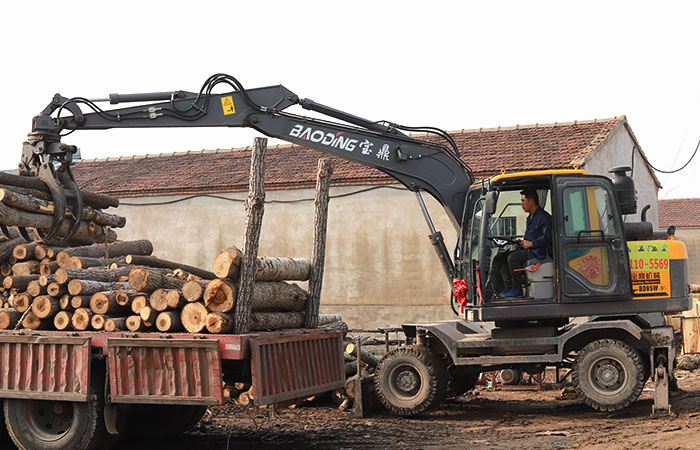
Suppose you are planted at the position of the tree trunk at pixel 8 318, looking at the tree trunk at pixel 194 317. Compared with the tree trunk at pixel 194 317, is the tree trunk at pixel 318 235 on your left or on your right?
left

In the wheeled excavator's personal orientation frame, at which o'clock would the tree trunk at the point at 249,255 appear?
The tree trunk is roughly at 11 o'clock from the wheeled excavator.

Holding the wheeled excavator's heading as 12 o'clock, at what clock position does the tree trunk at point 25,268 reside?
The tree trunk is roughly at 12 o'clock from the wheeled excavator.

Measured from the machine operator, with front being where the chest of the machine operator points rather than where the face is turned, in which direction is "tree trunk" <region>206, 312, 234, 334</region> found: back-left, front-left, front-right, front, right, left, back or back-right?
front-left

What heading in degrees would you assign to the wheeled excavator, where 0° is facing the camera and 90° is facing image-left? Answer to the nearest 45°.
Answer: approximately 90°

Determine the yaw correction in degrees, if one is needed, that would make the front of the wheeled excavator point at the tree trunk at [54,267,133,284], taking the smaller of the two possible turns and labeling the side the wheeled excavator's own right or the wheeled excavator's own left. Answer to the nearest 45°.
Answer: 0° — it already faces it

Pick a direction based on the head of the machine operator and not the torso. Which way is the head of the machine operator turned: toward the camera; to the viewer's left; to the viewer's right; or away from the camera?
to the viewer's left

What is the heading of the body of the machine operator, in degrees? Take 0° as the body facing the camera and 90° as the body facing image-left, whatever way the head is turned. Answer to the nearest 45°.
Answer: approximately 90°

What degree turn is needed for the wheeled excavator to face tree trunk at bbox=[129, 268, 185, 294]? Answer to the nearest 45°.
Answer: approximately 45° to its left

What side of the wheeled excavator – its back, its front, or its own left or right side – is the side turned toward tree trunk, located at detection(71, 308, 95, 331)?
front

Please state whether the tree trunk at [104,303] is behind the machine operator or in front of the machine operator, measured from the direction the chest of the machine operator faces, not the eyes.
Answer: in front

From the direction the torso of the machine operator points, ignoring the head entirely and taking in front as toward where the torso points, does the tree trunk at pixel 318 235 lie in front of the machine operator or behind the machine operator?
in front

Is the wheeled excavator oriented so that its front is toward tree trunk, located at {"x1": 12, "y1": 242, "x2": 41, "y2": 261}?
yes
